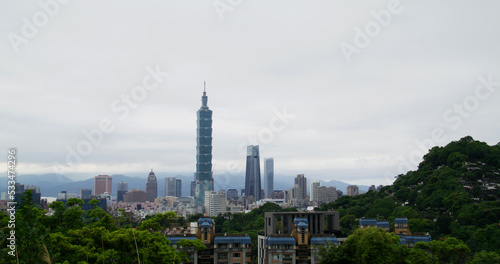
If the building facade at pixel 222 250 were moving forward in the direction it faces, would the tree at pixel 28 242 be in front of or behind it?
in front

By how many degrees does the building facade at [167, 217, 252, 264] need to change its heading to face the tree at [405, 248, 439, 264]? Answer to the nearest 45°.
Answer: approximately 45° to its left

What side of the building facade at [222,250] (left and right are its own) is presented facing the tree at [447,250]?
left

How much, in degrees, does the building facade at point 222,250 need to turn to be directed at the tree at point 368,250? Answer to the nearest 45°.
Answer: approximately 45° to its left

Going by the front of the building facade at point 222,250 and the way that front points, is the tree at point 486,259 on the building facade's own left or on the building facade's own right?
on the building facade's own left

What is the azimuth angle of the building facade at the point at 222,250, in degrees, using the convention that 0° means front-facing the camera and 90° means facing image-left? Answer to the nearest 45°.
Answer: approximately 0°
